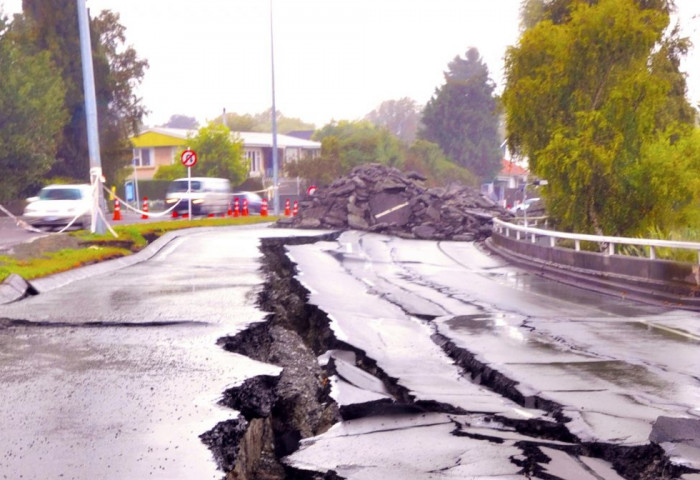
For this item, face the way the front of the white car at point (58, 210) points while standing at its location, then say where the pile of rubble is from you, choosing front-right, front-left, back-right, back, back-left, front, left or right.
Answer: back-left

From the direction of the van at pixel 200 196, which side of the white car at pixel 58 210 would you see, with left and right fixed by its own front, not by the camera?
back

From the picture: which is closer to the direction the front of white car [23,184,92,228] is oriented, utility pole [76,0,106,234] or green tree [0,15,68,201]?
the utility pole

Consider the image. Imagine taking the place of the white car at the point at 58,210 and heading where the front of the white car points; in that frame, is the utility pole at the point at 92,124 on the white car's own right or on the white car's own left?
on the white car's own left

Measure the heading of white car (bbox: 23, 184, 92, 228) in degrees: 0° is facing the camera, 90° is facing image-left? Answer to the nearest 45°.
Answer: approximately 45°

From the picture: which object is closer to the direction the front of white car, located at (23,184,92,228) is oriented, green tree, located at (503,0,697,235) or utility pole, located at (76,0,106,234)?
the utility pole

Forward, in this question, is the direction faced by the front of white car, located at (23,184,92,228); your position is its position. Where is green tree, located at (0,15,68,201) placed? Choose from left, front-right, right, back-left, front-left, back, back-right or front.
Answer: back-right

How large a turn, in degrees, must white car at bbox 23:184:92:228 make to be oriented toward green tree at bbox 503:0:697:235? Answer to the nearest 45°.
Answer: approximately 90° to its left
